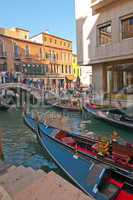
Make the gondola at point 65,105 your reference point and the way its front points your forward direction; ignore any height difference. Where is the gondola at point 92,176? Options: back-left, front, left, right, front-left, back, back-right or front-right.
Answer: left

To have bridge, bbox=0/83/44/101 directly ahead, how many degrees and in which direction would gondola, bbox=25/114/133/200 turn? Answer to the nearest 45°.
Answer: approximately 45° to its right

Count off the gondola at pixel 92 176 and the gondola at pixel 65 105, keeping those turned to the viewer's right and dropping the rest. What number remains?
0

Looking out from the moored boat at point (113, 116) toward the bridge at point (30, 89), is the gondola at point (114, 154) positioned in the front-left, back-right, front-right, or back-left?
back-left

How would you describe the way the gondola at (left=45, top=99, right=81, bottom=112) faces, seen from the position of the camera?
facing to the left of the viewer

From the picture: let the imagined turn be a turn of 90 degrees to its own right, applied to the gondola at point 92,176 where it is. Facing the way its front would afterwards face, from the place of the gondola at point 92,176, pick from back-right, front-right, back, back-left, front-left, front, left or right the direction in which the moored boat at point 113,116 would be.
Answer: front-left

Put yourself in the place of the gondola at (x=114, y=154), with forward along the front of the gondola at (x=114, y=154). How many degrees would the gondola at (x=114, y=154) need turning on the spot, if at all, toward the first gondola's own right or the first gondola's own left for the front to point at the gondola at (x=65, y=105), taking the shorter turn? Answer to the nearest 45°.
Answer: approximately 45° to the first gondola's own right

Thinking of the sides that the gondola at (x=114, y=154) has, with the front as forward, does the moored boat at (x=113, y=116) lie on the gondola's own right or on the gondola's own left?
on the gondola's own right

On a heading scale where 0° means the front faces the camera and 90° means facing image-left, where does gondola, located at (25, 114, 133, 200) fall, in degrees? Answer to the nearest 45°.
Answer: approximately 135°
